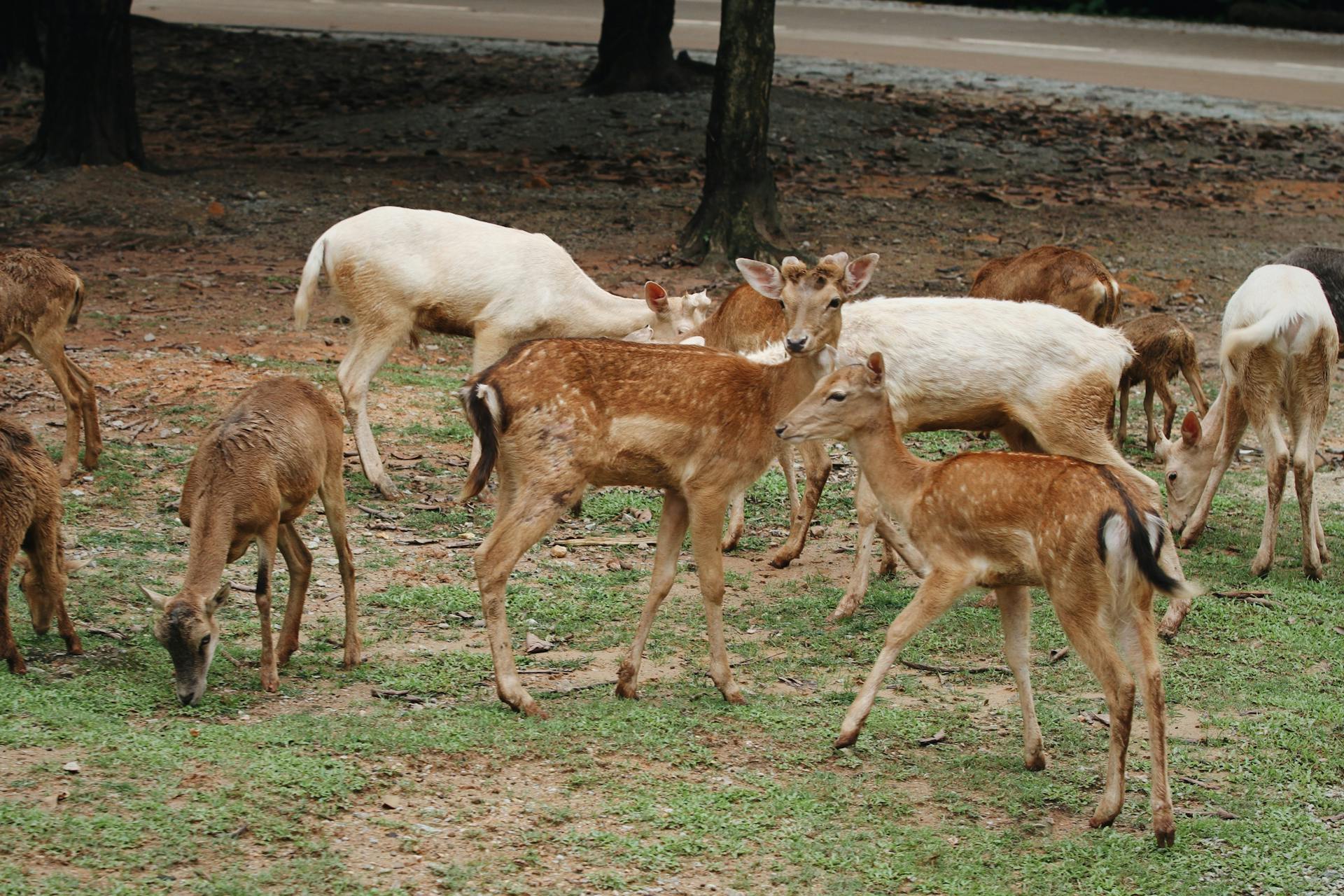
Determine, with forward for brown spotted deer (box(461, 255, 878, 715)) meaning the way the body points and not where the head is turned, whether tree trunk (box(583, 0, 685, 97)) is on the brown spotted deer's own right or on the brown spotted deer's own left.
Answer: on the brown spotted deer's own left

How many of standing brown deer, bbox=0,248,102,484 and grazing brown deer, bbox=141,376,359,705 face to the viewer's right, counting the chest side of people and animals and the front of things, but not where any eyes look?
0

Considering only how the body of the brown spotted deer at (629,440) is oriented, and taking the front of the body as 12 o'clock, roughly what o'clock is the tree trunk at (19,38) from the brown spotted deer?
The tree trunk is roughly at 8 o'clock from the brown spotted deer.

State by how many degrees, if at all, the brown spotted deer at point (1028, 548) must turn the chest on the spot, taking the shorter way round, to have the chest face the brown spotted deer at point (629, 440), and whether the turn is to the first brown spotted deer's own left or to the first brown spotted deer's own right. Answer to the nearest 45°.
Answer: approximately 45° to the first brown spotted deer's own left

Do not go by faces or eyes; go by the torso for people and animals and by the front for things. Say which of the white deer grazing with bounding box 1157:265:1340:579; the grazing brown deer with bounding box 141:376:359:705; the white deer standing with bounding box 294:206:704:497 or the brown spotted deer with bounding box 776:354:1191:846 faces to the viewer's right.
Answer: the white deer standing with bounding box 294:206:704:497

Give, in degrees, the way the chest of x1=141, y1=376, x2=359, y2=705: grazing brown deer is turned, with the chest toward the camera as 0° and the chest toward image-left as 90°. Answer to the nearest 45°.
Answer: approximately 45°

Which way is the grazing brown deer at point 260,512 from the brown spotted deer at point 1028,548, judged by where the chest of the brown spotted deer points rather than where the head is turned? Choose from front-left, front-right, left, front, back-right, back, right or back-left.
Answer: front-left

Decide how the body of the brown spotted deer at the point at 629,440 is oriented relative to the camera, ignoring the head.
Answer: to the viewer's right

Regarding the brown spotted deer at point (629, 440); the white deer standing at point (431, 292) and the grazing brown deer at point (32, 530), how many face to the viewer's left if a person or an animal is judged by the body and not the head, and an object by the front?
0

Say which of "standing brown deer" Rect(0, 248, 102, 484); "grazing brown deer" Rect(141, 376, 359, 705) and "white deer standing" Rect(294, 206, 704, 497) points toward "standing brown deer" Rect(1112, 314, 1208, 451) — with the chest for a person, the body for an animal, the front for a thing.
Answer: the white deer standing

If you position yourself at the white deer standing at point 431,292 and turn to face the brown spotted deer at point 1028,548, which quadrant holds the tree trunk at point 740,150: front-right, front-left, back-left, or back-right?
back-left

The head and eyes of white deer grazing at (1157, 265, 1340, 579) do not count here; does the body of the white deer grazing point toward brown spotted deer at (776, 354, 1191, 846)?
no

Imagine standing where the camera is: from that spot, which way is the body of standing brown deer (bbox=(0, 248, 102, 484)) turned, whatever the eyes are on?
to the viewer's left

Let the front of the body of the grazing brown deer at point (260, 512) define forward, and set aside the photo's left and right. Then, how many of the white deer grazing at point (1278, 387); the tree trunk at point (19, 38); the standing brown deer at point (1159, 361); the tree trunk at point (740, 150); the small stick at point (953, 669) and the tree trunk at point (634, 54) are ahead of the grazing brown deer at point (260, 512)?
0

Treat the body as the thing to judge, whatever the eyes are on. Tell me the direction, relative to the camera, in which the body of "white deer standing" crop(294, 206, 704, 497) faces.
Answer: to the viewer's right
